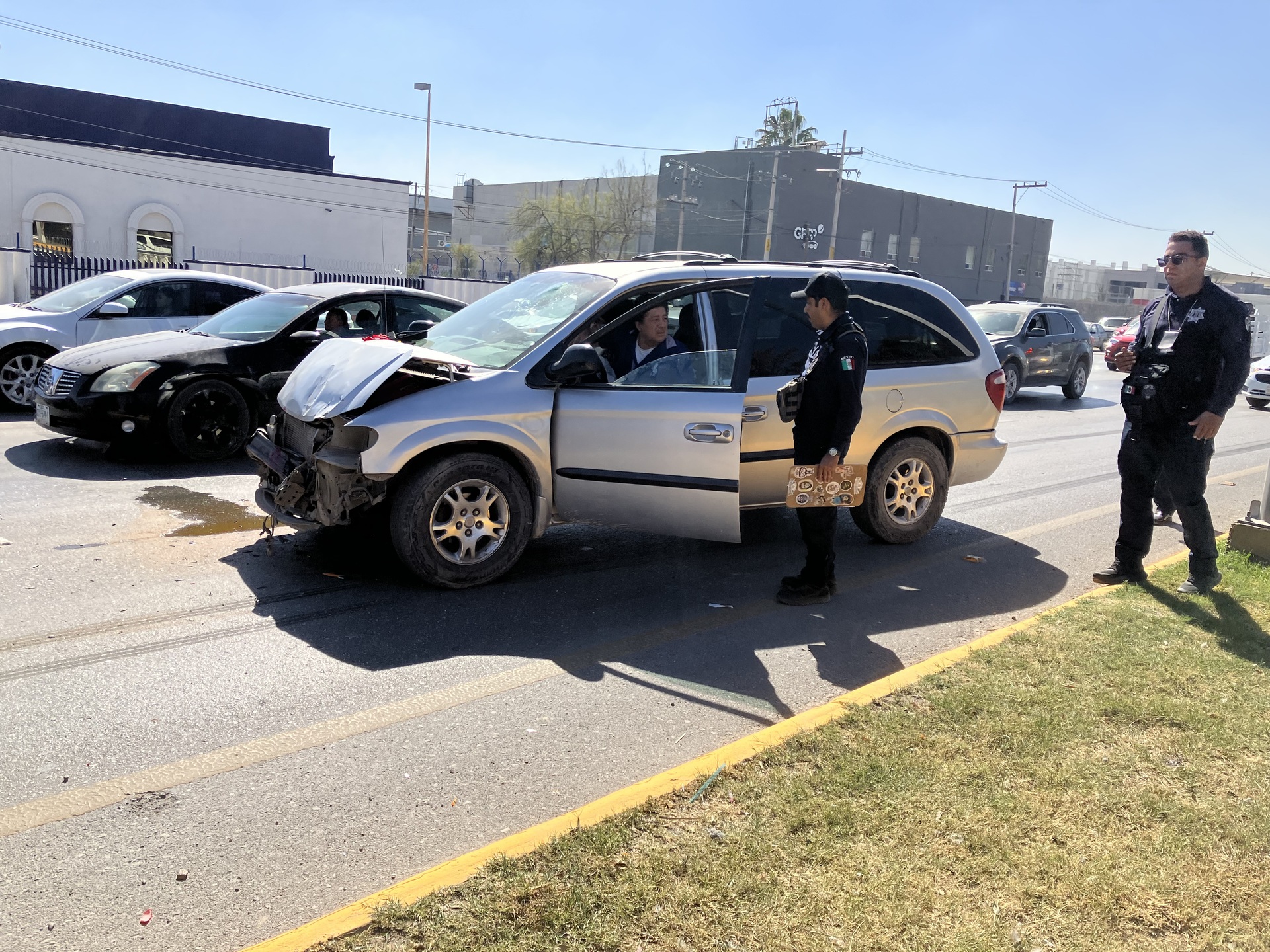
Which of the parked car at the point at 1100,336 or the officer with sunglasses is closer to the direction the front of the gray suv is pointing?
the officer with sunglasses

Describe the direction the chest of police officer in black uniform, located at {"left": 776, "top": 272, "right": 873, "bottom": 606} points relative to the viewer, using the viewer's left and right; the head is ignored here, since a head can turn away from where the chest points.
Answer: facing to the left of the viewer

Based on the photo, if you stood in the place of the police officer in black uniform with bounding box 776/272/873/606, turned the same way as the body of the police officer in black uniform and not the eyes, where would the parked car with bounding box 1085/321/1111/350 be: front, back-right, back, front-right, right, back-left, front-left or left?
right

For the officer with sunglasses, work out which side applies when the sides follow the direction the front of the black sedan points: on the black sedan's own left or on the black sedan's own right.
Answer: on the black sedan's own left

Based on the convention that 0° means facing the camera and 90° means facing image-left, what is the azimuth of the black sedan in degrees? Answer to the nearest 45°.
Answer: approximately 45°

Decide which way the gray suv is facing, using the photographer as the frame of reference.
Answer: facing the viewer and to the left of the viewer

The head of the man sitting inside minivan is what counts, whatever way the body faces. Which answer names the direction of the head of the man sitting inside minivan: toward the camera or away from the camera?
toward the camera

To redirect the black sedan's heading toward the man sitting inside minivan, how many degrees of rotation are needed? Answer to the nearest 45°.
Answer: approximately 90° to its left

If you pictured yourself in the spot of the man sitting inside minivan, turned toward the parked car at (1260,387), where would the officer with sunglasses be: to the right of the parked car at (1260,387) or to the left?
right

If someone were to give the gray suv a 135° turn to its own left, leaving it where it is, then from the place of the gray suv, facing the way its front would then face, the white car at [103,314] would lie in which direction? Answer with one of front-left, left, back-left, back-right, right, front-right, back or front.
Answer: back-right

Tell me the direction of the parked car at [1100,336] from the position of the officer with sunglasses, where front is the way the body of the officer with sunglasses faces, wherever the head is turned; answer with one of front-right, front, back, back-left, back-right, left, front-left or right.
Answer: back-right

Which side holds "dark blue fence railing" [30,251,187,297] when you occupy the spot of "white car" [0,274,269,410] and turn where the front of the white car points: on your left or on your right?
on your right

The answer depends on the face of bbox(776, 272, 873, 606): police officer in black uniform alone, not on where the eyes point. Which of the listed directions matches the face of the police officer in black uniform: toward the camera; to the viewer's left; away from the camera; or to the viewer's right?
to the viewer's left
